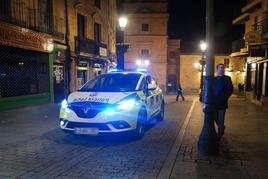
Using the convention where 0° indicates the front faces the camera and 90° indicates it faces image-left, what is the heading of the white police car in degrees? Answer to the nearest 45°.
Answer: approximately 45°

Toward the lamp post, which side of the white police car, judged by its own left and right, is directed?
left

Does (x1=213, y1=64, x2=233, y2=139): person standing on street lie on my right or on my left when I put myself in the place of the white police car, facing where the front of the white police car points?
on my left
